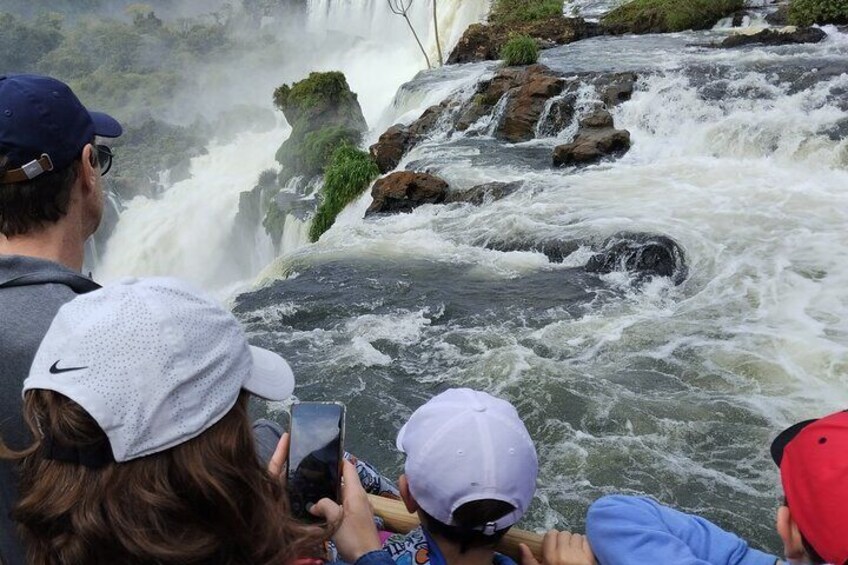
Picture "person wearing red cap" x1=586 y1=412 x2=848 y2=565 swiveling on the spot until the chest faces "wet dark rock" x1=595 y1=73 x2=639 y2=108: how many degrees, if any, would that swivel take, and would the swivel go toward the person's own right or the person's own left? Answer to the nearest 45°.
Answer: approximately 45° to the person's own right

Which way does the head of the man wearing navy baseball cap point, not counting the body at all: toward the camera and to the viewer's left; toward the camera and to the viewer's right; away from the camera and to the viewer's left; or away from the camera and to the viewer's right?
away from the camera and to the viewer's right

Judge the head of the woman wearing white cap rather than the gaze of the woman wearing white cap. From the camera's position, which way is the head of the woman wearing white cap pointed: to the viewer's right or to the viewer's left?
to the viewer's right

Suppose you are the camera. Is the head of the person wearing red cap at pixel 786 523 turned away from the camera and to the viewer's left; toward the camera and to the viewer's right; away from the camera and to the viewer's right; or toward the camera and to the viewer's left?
away from the camera and to the viewer's left

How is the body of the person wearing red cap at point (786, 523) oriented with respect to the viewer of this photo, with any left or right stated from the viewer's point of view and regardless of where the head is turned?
facing away from the viewer and to the left of the viewer

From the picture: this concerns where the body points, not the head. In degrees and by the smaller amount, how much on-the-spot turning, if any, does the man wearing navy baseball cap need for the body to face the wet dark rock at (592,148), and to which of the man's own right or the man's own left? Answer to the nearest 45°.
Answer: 0° — they already face it

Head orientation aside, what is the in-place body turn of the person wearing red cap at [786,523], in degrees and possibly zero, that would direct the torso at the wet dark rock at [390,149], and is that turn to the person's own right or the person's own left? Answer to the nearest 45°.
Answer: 0° — they already face it
